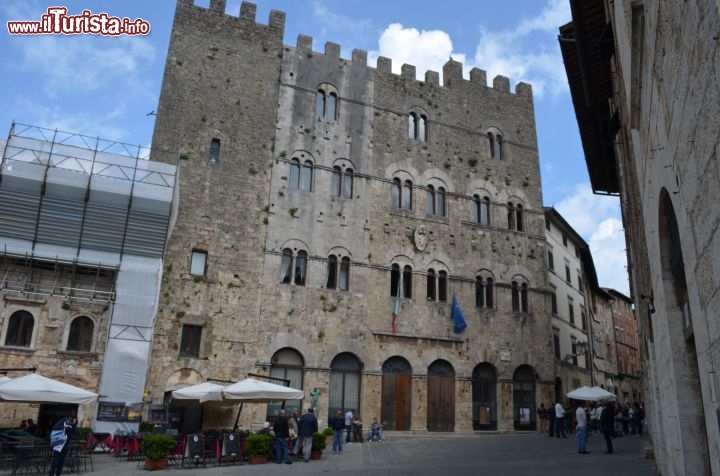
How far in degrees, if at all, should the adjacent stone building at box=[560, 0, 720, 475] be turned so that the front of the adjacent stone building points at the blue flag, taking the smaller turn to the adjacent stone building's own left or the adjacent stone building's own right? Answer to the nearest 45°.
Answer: approximately 90° to the adjacent stone building's own right

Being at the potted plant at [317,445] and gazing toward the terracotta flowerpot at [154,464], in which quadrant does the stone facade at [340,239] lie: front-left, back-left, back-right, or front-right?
back-right

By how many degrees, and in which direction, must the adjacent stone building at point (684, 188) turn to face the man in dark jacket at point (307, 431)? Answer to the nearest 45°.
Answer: approximately 45° to its right

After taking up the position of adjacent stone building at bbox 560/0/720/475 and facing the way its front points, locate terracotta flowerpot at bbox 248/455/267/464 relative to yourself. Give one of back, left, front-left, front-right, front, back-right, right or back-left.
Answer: front-right

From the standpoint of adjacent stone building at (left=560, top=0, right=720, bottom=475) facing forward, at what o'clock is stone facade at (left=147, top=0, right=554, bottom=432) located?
The stone facade is roughly at 2 o'clock from the adjacent stone building.

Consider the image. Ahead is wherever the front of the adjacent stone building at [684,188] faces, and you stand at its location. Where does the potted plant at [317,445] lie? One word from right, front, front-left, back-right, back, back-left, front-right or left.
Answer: front-right

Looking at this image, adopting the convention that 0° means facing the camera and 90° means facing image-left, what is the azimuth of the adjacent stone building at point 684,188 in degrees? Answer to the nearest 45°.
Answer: approximately 90°

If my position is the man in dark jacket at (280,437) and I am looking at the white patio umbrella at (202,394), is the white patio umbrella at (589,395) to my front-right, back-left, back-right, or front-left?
back-right
